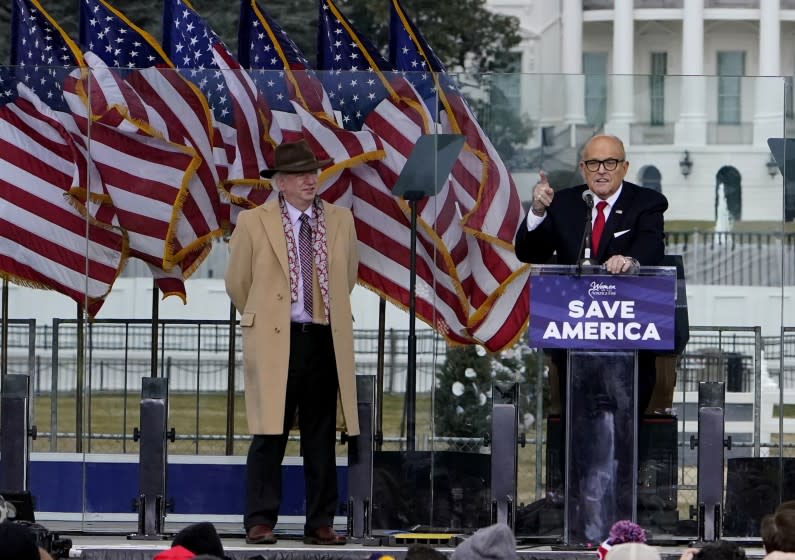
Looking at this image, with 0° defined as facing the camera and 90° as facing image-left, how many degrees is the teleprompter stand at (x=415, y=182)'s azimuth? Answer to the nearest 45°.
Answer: approximately 225°

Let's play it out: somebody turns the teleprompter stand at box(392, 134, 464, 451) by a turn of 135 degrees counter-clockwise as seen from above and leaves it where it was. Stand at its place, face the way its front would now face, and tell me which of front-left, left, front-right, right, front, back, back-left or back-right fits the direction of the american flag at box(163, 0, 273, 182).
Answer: front

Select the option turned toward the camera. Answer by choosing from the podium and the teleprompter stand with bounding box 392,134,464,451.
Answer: the podium

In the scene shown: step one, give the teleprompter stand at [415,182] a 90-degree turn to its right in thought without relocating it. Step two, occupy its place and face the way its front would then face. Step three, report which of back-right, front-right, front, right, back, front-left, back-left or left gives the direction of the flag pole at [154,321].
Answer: back-right

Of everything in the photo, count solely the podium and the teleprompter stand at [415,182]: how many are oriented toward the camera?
1

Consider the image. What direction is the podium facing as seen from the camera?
toward the camera

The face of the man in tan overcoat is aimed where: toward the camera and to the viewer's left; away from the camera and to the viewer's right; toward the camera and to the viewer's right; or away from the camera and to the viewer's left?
toward the camera and to the viewer's right

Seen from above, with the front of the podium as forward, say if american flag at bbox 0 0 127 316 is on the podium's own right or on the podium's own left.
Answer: on the podium's own right

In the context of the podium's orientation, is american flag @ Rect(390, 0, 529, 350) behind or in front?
behind

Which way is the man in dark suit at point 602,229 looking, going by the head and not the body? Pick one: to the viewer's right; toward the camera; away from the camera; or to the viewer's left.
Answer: toward the camera

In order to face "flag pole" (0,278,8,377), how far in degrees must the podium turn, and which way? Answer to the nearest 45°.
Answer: approximately 90° to its right
